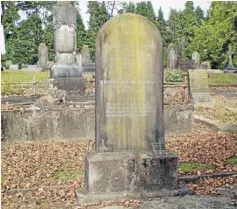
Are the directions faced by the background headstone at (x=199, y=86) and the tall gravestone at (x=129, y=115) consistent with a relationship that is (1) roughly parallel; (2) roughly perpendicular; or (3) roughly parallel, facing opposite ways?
roughly parallel

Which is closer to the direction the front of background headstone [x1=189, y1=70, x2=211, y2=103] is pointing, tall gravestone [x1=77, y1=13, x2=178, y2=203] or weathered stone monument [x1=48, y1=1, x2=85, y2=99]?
the tall gravestone

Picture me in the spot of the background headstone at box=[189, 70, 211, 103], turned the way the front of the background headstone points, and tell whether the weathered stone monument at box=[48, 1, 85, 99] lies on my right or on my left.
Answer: on my right

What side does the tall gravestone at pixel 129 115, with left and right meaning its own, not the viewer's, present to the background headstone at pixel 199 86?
back

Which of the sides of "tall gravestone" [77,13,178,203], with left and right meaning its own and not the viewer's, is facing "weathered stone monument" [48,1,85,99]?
back

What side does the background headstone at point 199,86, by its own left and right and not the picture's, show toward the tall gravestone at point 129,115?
front

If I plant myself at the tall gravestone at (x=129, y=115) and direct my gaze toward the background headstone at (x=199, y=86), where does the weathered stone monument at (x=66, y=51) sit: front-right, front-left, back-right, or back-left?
front-left

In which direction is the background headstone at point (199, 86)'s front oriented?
toward the camera

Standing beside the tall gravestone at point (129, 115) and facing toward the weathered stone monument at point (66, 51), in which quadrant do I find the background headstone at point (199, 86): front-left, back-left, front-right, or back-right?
front-right

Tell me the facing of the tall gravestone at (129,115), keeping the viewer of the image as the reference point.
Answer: facing the viewer

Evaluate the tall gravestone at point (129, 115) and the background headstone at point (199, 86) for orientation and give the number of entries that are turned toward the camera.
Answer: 2
